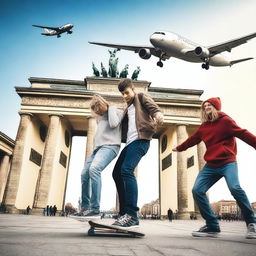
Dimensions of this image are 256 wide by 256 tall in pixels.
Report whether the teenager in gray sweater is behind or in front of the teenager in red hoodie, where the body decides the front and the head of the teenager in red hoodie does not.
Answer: in front

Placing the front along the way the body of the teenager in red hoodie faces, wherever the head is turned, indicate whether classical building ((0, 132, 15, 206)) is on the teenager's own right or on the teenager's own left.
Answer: on the teenager's own right

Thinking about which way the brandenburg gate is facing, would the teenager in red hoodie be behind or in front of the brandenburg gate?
in front

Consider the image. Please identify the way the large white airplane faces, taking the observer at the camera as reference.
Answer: facing the viewer and to the left of the viewer

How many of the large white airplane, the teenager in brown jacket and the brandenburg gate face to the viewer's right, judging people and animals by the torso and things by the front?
0

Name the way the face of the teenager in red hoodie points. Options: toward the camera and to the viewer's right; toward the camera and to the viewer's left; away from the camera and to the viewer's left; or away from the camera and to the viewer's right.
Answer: toward the camera and to the viewer's left

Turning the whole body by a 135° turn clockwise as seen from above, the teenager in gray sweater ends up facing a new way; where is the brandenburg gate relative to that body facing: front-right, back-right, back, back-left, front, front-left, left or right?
front

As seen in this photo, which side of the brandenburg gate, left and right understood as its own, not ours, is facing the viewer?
front

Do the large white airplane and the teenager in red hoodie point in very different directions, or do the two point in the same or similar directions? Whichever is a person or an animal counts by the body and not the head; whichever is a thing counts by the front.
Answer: same or similar directions

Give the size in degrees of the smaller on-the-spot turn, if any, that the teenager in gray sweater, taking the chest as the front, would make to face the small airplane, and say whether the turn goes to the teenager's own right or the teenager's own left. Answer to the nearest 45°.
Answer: approximately 135° to the teenager's own right

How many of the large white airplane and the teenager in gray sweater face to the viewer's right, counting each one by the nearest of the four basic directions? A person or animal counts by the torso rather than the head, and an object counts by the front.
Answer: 0

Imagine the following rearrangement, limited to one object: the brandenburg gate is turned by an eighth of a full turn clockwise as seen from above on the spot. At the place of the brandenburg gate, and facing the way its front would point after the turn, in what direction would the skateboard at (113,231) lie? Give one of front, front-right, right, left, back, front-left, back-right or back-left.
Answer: front-left

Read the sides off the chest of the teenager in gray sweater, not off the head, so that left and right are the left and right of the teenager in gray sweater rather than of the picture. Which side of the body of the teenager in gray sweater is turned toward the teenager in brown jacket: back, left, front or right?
left

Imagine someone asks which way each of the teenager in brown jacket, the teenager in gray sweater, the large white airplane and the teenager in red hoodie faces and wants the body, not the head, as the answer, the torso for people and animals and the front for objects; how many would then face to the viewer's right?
0

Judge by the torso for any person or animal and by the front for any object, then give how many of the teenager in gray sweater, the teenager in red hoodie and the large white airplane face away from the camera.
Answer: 0
